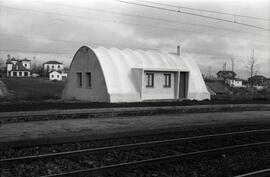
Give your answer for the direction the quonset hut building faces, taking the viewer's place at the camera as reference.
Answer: facing the viewer and to the right of the viewer

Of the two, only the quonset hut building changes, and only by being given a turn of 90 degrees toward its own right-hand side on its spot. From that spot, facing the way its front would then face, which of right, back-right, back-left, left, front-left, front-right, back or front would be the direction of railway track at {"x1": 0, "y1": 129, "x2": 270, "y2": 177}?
front-left
